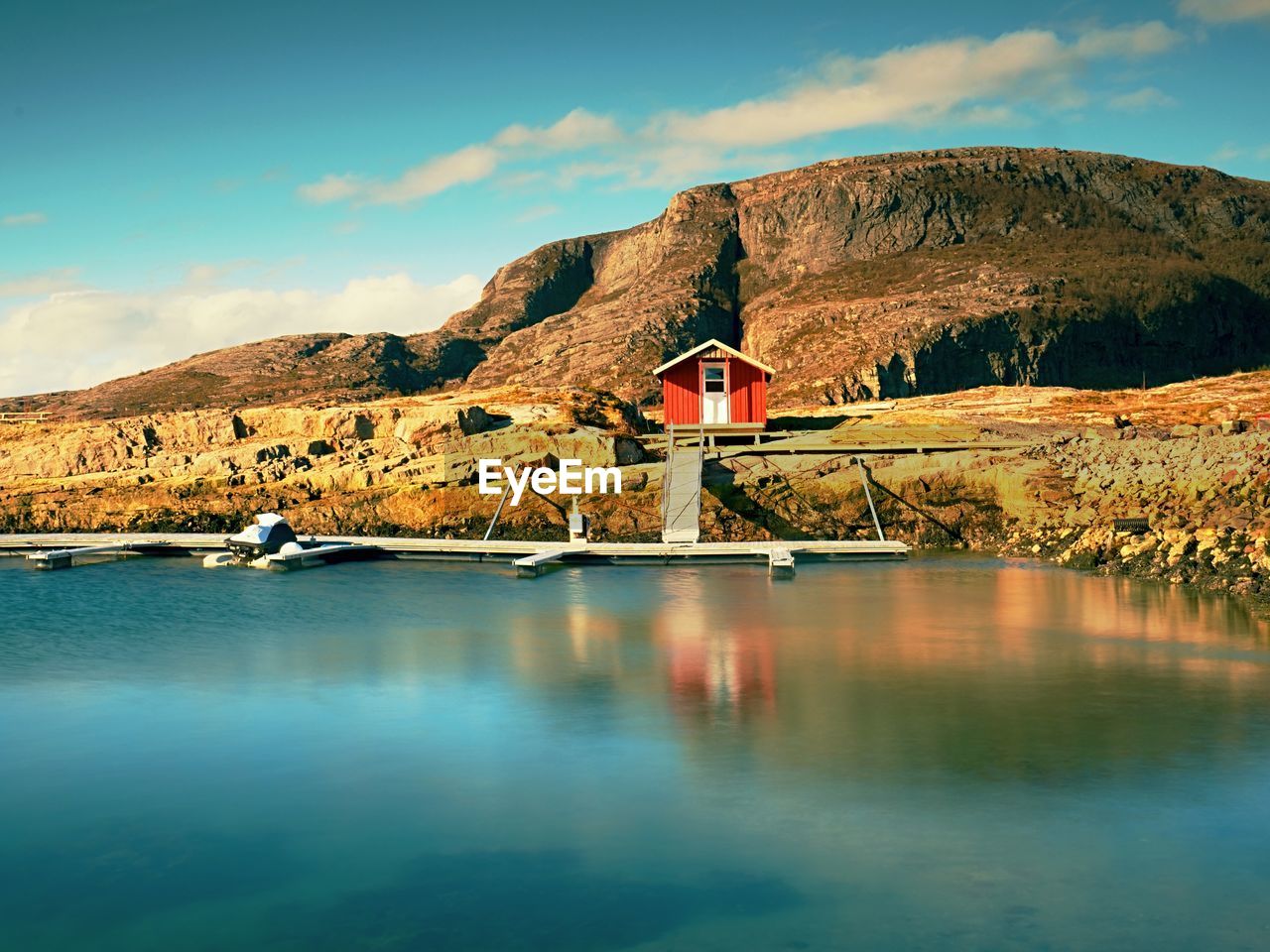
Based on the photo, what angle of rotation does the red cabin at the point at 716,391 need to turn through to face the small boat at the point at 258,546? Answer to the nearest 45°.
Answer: approximately 45° to its right

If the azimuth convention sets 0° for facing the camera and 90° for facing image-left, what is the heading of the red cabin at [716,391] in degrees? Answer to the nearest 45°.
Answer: approximately 0°

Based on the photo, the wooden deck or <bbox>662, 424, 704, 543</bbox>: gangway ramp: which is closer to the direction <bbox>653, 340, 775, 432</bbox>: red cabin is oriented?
the gangway ramp

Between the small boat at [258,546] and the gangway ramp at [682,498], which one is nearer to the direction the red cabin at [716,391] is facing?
the gangway ramp

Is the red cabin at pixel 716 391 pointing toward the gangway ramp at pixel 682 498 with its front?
yes
